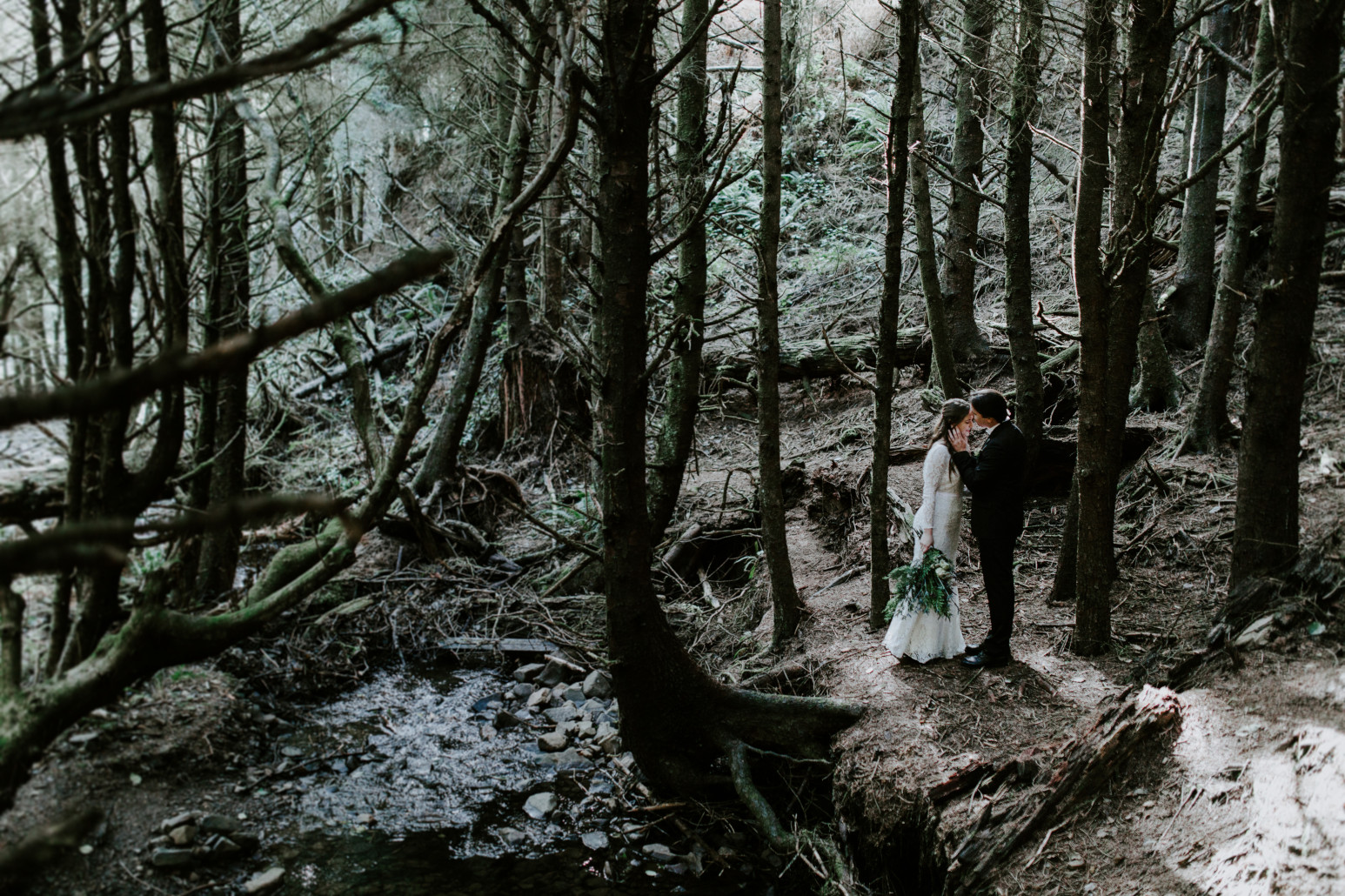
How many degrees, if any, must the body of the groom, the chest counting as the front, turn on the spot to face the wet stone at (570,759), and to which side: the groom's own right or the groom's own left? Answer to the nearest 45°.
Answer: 0° — they already face it

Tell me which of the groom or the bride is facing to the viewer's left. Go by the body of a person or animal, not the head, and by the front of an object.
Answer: the groom

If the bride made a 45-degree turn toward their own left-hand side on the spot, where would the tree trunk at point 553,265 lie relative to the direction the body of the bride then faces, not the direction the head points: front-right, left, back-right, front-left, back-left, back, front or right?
left

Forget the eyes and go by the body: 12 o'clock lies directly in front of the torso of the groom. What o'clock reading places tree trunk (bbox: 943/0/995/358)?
The tree trunk is roughly at 3 o'clock from the groom.

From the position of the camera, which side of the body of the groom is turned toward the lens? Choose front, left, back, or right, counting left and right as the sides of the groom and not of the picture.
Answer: left

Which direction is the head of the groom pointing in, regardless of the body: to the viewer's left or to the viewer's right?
to the viewer's left

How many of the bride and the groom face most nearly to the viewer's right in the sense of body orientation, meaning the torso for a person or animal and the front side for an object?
1

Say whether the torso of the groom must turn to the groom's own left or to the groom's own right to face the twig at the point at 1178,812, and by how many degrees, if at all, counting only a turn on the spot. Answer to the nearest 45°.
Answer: approximately 90° to the groom's own left

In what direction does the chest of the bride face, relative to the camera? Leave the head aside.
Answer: to the viewer's right

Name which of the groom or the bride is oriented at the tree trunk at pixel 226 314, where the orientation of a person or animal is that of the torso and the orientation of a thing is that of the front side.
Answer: the groom

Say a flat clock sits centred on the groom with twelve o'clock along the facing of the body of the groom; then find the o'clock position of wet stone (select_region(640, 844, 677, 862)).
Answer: The wet stone is roughly at 11 o'clock from the groom.
